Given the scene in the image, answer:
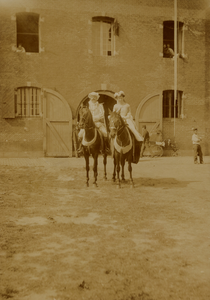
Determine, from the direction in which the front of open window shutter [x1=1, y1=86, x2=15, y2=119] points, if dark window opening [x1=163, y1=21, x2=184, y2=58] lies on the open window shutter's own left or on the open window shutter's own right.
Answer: on the open window shutter's own left

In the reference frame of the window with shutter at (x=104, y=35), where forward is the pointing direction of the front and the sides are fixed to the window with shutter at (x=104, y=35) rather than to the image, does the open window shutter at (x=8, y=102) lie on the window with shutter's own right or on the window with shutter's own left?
on the window with shutter's own right

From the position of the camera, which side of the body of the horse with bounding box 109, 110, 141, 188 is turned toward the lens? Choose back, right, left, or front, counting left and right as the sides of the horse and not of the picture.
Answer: front

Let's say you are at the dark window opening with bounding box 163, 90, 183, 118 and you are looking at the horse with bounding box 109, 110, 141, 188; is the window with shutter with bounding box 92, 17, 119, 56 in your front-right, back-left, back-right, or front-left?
front-right

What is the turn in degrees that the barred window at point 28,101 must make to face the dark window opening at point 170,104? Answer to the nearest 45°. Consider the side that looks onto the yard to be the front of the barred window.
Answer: approximately 90° to its left

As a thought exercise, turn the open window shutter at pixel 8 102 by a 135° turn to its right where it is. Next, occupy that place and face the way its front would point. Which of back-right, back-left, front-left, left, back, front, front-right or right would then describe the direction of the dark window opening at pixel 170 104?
back-right

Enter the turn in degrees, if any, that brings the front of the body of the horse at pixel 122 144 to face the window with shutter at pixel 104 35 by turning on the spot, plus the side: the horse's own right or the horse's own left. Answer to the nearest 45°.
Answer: approximately 180°

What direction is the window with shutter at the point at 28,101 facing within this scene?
toward the camera

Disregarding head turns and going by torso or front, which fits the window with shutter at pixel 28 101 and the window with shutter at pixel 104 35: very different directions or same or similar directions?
same or similar directions

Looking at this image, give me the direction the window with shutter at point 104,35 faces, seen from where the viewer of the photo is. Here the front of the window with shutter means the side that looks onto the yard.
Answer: facing the viewer
